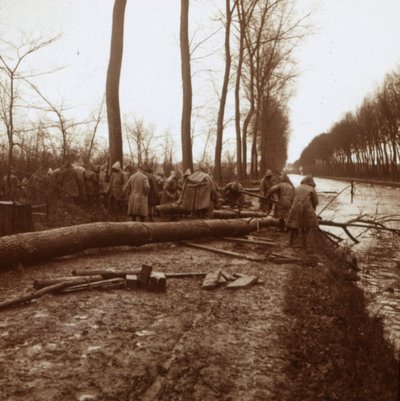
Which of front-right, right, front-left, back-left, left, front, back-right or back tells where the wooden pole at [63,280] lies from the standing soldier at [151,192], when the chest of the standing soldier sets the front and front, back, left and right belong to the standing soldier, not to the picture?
back

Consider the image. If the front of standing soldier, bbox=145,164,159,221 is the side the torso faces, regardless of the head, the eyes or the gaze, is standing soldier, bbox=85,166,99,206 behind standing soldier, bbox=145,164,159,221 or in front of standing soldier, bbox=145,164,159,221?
in front

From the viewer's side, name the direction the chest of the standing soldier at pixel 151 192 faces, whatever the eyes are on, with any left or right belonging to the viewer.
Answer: facing away from the viewer

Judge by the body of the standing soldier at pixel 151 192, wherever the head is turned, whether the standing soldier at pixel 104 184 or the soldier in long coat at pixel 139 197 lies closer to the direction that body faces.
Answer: the standing soldier

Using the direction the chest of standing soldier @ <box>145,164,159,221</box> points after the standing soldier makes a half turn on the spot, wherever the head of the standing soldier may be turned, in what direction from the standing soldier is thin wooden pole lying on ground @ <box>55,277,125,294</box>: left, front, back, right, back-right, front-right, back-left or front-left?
front

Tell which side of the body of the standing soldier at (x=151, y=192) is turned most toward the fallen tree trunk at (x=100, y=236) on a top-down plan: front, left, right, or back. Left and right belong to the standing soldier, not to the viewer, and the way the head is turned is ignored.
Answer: back

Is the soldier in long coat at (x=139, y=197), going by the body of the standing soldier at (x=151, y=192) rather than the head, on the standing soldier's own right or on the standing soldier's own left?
on the standing soldier's own left

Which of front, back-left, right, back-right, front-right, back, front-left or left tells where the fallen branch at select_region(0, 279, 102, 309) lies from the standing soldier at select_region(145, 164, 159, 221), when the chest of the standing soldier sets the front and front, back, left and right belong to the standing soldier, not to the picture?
back

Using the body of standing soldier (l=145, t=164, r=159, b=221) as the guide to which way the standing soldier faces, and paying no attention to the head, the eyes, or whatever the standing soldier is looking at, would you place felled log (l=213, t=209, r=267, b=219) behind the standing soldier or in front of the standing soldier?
in front

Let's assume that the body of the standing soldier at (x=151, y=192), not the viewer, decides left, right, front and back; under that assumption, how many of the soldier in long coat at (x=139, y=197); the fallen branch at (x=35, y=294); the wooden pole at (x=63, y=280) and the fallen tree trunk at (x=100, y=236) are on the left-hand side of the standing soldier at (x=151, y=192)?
4
